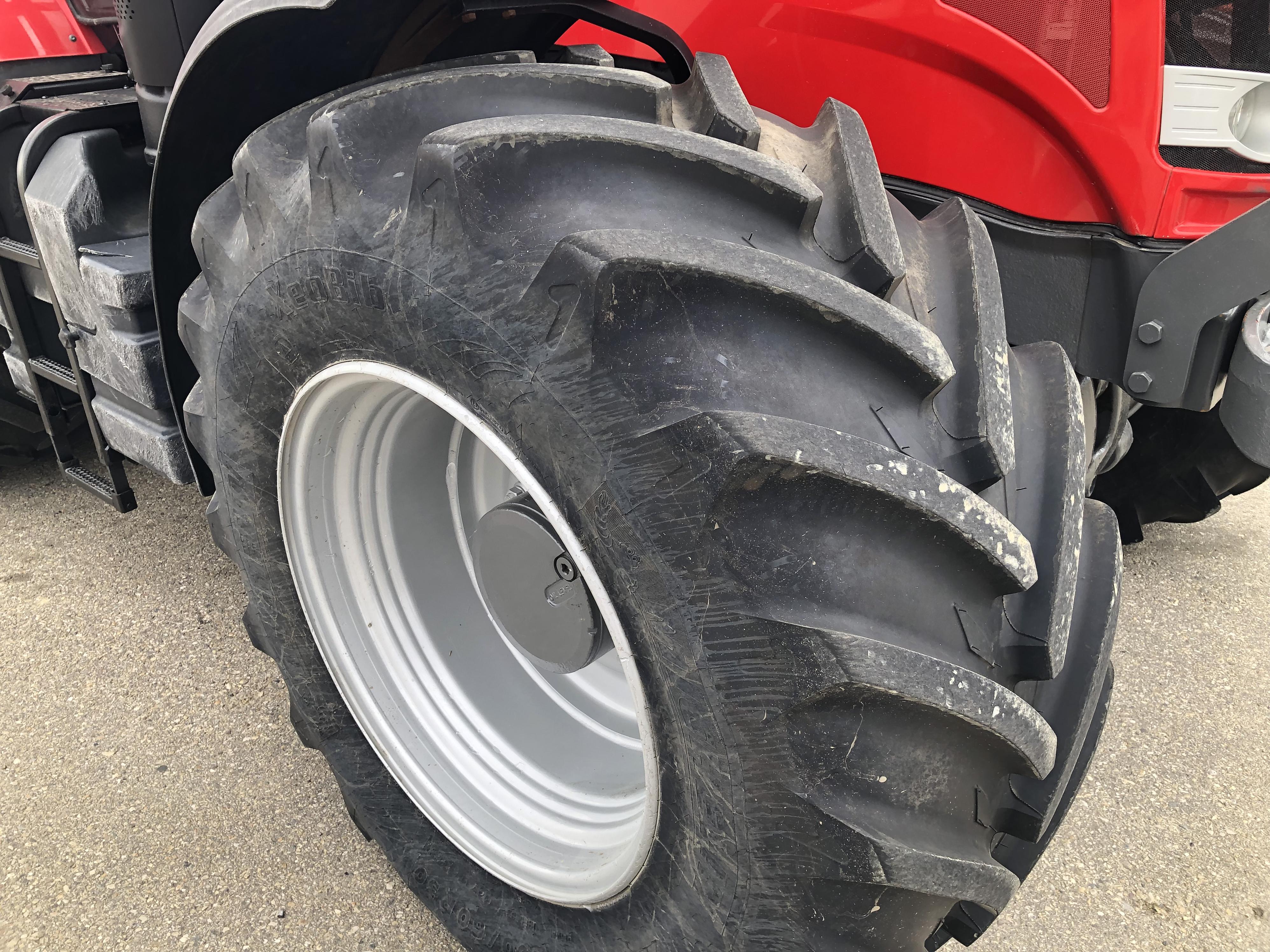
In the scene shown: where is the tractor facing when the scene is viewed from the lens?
facing the viewer and to the right of the viewer
